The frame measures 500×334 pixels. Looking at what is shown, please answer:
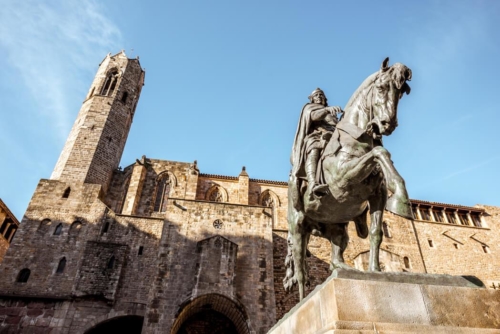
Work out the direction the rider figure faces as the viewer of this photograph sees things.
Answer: facing the viewer and to the right of the viewer
